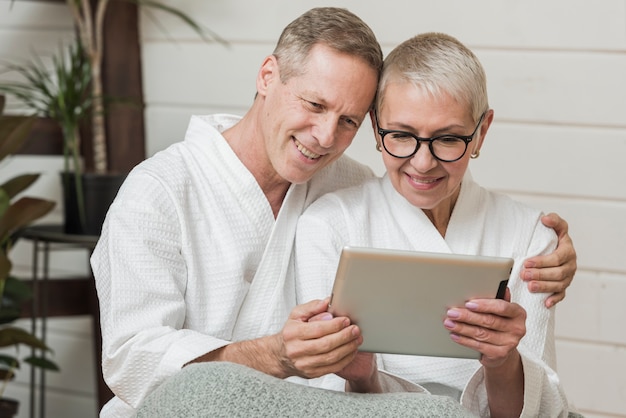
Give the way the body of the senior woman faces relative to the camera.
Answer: toward the camera

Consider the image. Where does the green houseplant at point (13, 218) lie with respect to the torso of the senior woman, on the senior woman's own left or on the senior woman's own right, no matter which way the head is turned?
on the senior woman's own right

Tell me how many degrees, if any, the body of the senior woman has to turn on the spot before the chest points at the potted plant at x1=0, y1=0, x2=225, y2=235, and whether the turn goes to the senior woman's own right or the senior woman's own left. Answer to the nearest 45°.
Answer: approximately 135° to the senior woman's own right

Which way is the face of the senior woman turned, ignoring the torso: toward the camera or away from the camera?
toward the camera

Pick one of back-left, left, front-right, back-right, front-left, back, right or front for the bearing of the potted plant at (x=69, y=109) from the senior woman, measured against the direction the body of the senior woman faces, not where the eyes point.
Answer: back-right

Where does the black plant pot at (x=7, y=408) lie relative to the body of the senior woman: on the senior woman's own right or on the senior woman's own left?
on the senior woman's own right
